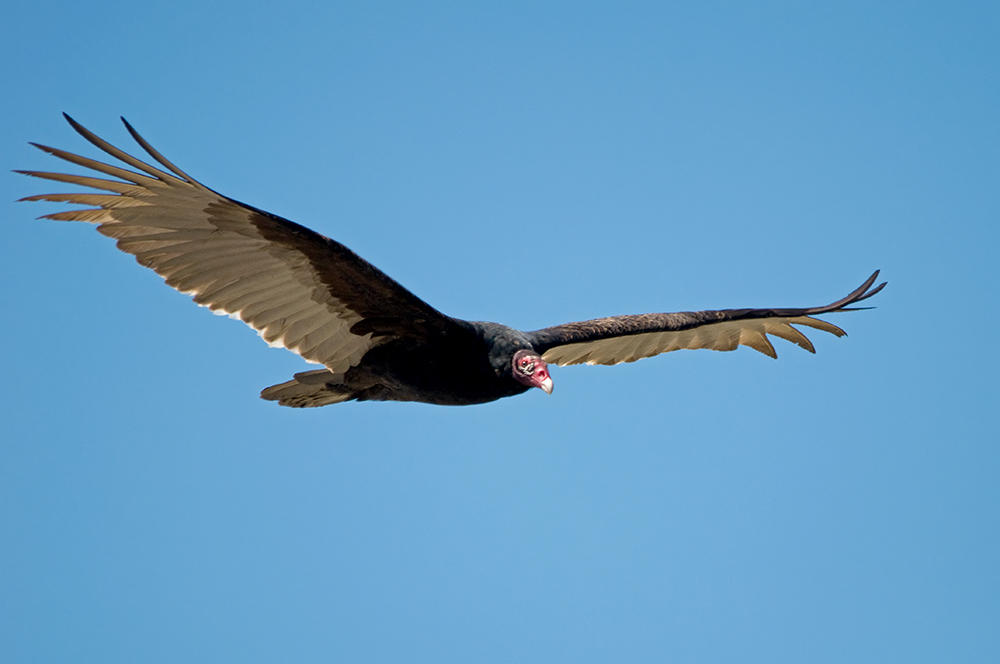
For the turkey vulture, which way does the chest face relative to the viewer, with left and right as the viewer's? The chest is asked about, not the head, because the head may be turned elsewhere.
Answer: facing the viewer and to the right of the viewer
